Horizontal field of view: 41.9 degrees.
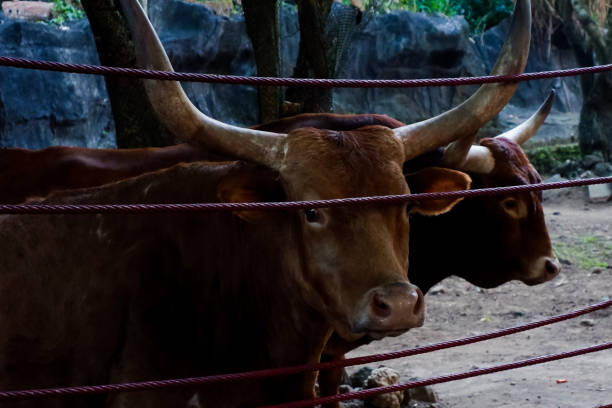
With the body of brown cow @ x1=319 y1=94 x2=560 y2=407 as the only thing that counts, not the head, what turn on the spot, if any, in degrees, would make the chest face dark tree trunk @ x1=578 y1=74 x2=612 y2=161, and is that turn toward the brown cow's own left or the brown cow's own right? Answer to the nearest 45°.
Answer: approximately 90° to the brown cow's own left

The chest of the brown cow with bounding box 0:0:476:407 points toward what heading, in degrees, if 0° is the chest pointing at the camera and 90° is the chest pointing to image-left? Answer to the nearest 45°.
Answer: approximately 315°

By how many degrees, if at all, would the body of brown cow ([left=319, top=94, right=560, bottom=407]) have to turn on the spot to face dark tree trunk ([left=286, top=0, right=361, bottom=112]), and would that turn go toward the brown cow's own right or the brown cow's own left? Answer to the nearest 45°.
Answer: approximately 135° to the brown cow's own left

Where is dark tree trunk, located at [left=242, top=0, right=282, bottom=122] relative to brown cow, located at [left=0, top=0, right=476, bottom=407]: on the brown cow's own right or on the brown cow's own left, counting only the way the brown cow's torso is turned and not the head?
on the brown cow's own left

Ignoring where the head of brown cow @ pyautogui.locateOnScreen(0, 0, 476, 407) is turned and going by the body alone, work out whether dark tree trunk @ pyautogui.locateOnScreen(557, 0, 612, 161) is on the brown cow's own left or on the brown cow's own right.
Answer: on the brown cow's own left

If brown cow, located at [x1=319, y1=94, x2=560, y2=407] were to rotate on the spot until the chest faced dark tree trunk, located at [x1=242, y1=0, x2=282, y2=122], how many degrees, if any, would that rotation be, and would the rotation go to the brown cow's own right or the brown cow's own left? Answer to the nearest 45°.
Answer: approximately 135° to the brown cow's own left

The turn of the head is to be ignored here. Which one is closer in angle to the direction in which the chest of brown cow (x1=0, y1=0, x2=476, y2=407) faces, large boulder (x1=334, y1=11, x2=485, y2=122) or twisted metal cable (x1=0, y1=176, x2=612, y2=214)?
the twisted metal cable

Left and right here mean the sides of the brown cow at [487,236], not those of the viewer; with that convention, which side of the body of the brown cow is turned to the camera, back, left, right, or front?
right
